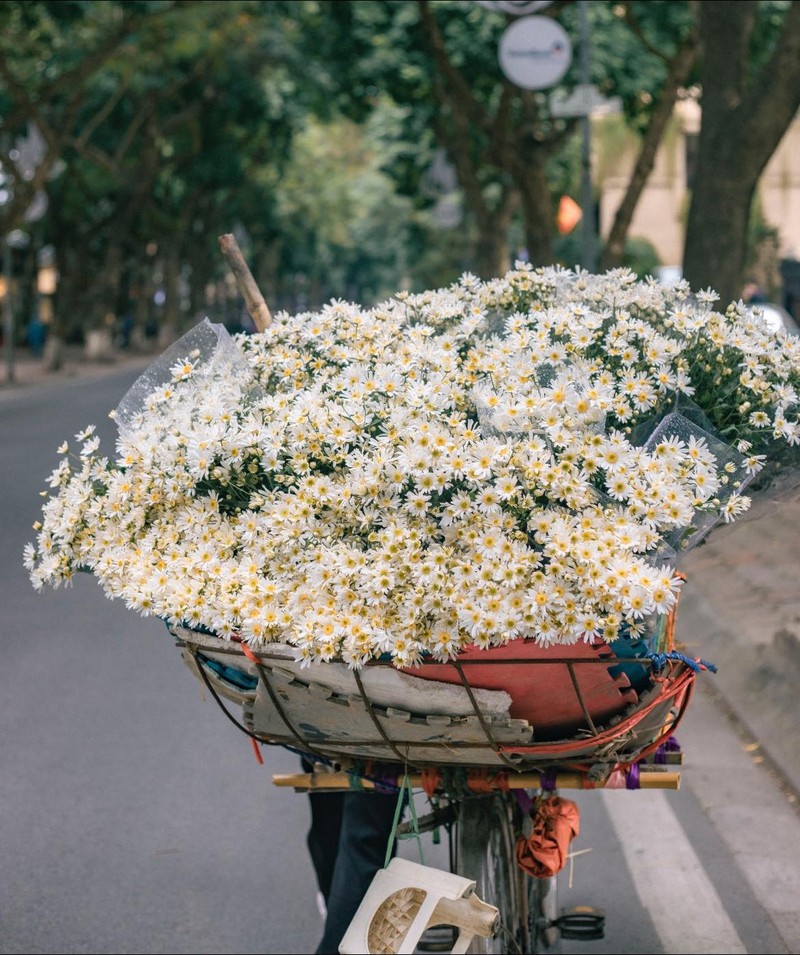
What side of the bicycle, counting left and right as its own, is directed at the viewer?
back

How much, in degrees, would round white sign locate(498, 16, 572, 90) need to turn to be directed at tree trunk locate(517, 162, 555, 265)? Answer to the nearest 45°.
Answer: approximately 180°

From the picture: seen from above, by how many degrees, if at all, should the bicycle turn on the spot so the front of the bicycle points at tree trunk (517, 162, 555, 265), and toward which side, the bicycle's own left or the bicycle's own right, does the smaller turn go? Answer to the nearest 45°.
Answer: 0° — it already faces it

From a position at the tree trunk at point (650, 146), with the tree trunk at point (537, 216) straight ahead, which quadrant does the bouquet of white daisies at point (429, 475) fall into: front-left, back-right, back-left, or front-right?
back-left

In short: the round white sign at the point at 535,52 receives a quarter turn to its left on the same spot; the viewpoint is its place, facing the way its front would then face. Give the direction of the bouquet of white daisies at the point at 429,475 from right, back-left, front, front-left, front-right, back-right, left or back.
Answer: right

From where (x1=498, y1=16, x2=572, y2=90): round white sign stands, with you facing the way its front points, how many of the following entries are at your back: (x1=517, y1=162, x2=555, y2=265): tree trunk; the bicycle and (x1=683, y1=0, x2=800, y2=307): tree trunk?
1

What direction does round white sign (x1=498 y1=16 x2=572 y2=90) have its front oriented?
toward the camera

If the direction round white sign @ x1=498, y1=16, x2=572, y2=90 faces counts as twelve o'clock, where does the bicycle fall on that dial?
The bicycle is roughly at 12 o'clock from the round white sign.

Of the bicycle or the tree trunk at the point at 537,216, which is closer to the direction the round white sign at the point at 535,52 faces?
the bicycle

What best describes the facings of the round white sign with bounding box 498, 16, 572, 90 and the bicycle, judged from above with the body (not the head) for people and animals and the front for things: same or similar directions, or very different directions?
very different directions

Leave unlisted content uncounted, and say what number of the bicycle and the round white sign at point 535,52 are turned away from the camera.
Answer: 1

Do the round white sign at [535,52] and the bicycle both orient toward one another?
yes

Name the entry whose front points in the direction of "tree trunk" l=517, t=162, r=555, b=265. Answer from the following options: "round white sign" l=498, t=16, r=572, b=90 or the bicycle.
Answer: the bicycle
